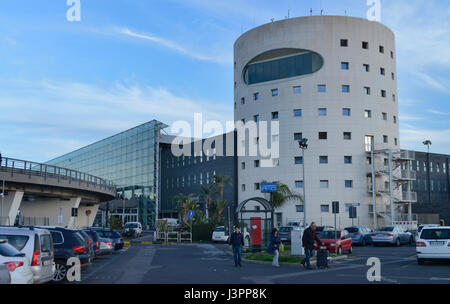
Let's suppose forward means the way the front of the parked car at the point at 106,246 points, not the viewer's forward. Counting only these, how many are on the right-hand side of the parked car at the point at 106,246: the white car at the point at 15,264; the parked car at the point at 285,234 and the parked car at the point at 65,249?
1

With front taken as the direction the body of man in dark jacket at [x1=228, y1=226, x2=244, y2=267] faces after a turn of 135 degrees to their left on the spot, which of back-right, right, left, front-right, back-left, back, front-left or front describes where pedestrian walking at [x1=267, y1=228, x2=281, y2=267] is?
front-right

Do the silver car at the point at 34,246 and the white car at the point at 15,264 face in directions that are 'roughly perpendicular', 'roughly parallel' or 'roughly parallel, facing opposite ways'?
roughly parallel

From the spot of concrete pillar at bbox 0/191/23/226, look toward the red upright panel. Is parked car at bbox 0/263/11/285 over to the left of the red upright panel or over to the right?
right

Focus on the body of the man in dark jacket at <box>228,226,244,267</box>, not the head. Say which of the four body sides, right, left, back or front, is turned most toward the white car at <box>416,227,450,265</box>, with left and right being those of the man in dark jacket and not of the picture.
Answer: left

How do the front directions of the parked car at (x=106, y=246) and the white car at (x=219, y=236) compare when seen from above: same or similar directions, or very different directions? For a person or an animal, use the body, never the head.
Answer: very different directions

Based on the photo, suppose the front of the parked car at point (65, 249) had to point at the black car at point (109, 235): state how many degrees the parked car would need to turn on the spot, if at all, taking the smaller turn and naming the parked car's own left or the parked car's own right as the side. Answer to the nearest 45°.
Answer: approximately 45° to the parked car's own right

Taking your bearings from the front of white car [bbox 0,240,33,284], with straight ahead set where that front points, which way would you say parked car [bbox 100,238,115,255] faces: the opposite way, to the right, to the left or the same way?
the same way

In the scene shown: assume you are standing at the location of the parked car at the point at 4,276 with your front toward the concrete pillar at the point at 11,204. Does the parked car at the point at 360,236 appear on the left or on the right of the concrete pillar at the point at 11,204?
right

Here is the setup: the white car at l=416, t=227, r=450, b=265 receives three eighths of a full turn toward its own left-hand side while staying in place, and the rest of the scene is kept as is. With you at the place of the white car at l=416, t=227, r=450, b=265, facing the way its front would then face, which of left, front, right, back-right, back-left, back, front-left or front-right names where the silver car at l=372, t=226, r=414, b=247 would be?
back-right

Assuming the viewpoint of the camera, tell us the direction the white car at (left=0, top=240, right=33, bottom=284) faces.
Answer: facing away from the viewer and to the left of the viewer
